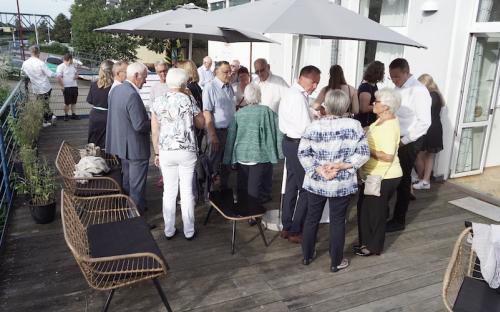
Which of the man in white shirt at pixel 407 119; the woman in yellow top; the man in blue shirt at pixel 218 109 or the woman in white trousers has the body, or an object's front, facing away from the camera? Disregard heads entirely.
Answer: the woman in white trousers

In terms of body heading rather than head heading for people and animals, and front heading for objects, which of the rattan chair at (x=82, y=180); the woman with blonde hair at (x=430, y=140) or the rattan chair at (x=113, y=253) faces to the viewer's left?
the woman with blonde hair

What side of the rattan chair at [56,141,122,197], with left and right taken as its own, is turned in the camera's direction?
right

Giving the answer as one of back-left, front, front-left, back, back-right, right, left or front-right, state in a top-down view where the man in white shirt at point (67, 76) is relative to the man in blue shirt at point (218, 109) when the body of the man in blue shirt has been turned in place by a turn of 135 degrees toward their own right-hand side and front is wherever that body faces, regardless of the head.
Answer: front-right

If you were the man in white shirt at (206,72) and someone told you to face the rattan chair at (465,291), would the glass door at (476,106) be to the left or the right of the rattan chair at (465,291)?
left

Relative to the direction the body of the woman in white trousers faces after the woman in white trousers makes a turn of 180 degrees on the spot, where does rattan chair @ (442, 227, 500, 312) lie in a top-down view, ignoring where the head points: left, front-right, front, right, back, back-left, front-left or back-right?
front-left

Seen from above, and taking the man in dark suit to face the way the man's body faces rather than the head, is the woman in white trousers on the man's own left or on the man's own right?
on the man's own right

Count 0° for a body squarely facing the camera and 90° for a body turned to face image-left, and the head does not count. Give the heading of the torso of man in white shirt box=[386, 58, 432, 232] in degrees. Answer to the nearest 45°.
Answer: approximately 45°

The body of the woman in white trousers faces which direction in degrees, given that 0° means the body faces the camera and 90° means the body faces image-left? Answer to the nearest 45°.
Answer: approximately 180°

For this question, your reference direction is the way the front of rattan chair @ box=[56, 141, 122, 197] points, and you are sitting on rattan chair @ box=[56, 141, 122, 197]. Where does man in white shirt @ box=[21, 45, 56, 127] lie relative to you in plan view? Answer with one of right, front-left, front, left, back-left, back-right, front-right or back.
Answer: left

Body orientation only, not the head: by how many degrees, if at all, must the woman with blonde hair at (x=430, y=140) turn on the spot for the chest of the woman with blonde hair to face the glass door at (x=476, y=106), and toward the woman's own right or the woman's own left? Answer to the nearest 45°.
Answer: approximately 135° to the woman's own right

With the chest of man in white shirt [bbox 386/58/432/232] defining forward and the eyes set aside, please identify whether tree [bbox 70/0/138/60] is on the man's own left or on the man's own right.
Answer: on the man's own right

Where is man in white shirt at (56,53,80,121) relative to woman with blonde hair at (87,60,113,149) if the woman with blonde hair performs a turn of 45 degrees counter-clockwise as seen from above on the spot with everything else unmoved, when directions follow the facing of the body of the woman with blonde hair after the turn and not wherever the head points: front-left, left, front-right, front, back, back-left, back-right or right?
front

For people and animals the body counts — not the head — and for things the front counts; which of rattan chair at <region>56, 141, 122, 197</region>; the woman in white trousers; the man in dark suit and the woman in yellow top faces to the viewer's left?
the woman in yellow top

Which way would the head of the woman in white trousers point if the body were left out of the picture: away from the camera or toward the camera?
away from the camera

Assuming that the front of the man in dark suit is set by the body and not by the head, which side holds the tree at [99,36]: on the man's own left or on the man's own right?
on the man's own left

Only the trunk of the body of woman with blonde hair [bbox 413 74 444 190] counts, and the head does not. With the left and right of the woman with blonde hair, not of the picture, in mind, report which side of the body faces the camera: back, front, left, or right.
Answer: left

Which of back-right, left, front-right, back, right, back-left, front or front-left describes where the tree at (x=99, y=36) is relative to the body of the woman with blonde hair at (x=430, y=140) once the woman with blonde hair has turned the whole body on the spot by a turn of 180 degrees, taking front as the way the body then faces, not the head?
back-left

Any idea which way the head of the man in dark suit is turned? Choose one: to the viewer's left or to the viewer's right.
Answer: to the viewer's right

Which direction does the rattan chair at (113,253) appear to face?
to the viewer's right

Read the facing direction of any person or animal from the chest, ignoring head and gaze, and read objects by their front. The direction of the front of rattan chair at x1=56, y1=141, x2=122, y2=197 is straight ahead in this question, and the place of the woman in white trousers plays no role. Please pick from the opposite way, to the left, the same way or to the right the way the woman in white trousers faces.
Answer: to the left

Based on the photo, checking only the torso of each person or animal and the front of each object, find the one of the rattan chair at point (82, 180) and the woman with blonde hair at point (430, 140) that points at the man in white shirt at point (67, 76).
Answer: the woman with blonde hair
